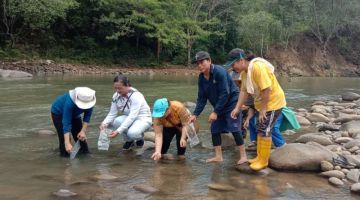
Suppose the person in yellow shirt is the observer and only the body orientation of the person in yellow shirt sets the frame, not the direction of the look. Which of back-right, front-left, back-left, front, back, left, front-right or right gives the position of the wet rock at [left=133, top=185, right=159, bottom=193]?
front-left

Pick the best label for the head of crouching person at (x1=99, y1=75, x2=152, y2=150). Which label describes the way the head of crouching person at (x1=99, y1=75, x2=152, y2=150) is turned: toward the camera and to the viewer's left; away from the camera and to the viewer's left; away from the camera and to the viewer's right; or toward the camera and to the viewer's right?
toward the camera and to the viewer's left

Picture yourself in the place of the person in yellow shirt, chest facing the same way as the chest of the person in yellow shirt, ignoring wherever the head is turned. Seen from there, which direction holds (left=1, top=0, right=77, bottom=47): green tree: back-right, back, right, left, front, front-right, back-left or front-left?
front-right

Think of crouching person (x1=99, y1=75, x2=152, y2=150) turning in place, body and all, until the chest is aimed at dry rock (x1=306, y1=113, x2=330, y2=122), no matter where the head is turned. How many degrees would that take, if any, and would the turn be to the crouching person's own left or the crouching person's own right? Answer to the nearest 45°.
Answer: approximately 180°

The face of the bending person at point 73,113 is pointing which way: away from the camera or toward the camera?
toward the camera

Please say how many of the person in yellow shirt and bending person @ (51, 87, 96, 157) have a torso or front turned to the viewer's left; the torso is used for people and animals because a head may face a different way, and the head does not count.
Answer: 1

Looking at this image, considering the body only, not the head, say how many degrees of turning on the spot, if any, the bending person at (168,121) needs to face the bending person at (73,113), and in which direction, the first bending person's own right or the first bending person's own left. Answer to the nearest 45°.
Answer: approximately 45° to the first bending person's own right

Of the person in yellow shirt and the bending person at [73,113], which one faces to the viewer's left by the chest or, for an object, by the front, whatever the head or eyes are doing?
the person in yellow shirt

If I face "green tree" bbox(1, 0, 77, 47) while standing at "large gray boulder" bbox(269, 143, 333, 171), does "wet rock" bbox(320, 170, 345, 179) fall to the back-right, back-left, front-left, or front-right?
back-right

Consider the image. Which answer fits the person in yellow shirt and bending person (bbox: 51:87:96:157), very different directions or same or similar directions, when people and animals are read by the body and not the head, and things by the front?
very different directions

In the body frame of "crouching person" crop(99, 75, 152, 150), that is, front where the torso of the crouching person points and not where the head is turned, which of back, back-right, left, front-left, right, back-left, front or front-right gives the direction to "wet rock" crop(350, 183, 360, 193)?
left

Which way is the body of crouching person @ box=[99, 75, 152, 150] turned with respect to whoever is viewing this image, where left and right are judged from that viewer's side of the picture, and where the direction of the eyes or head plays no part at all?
facing the viewer and to the left of the viewer

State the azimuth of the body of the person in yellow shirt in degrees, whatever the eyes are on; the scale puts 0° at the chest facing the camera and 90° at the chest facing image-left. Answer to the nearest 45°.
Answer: approximately 90°

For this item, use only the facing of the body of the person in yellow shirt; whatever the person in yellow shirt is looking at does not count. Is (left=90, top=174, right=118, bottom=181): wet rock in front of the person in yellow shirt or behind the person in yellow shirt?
in front

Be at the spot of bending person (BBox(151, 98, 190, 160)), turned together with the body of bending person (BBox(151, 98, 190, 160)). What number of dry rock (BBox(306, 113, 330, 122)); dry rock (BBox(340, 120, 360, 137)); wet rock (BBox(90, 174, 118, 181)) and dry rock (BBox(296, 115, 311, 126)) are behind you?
3

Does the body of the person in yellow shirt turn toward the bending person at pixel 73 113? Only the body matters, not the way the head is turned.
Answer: yes

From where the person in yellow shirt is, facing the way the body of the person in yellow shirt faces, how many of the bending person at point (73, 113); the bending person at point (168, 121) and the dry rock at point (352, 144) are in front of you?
2

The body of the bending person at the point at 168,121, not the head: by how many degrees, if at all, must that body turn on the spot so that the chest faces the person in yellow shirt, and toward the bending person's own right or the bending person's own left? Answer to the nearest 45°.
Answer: approximately 135° to the bending person's own left

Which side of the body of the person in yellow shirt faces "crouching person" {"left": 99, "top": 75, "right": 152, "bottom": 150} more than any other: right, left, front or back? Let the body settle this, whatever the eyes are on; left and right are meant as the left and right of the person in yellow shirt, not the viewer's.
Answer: front
